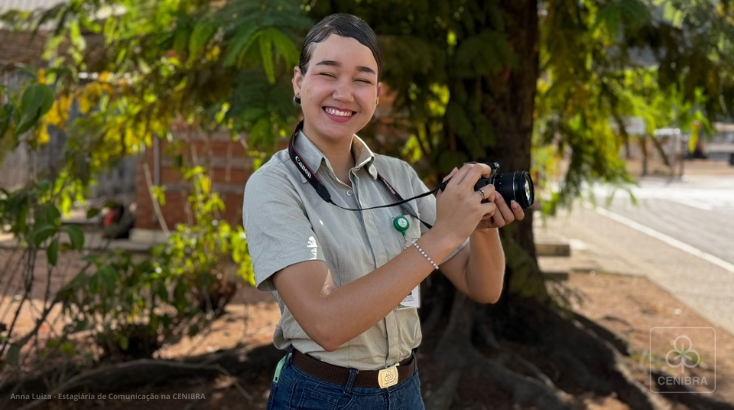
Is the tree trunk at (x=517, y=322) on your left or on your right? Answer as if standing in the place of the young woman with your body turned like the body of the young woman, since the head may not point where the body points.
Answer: on your left
